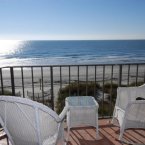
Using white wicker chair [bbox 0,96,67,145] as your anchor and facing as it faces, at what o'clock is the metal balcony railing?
The metal balcony railing is roughly at 11 o'clock from the white wicker chair.

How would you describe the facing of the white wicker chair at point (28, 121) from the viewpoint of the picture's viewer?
facing away from the viewer and to the right of the viewer

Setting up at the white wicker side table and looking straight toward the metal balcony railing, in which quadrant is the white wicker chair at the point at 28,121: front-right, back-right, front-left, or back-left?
back-left

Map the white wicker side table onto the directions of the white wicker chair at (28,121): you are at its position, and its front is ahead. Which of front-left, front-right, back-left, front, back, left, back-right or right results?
front
